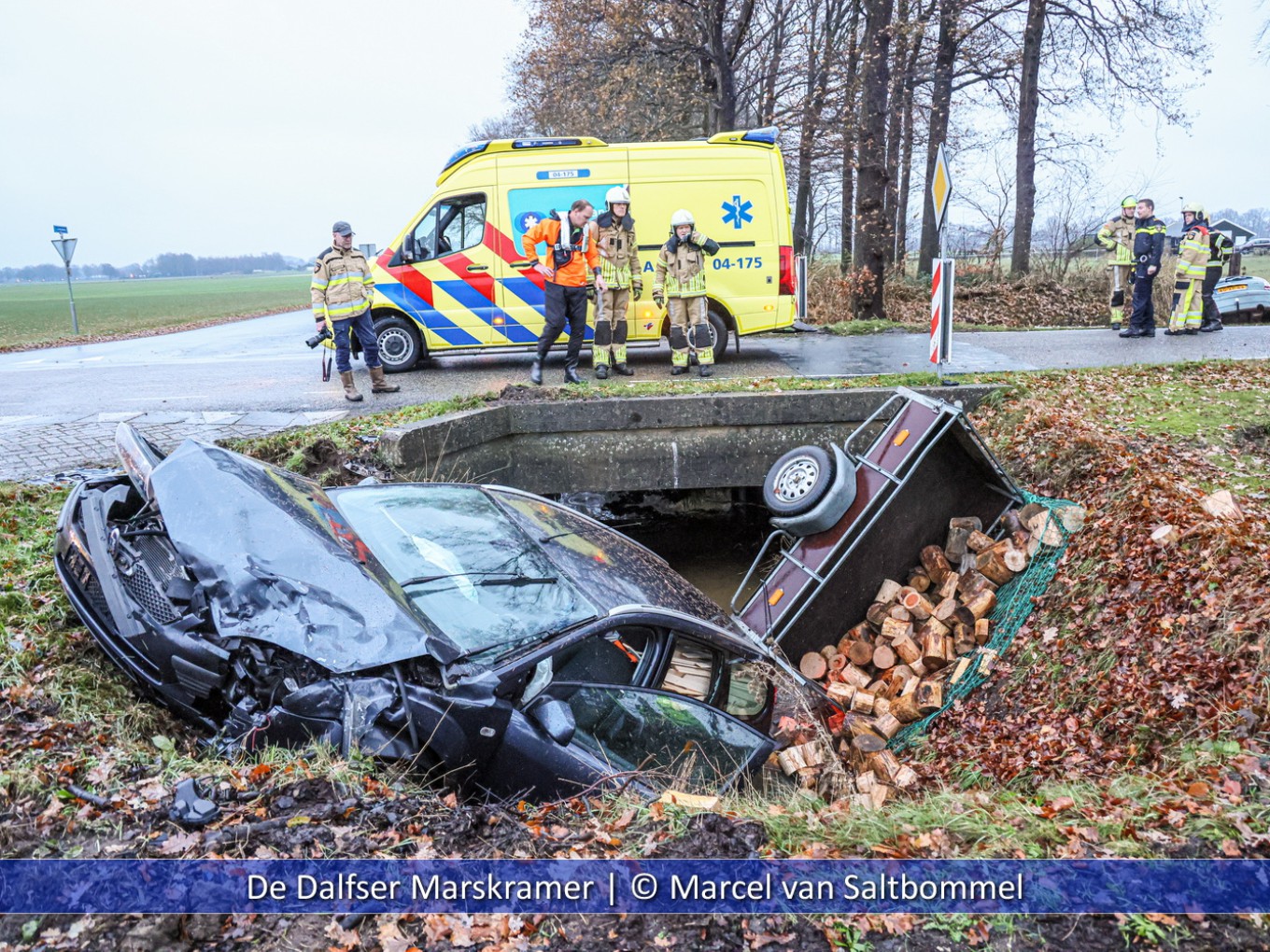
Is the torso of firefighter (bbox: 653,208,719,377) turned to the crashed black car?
yes

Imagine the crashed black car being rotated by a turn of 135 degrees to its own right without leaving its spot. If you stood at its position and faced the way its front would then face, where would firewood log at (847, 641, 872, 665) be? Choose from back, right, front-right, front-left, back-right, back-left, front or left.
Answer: front-right

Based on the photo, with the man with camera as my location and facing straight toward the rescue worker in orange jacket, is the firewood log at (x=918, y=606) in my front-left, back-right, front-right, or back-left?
front-right

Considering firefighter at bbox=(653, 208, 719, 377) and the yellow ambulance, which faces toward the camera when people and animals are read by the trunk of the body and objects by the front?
the firefighter

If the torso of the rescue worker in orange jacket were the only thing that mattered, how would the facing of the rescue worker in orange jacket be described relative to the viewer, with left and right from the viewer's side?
facing the viewer and to the right of the viewer

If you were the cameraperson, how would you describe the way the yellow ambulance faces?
facing to the left of the viewer

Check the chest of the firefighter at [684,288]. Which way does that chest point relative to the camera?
toward the camera

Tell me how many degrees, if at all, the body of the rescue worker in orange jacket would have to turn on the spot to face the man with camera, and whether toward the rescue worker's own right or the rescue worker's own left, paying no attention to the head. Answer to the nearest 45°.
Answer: approximately 135° to the rescue worker's own right

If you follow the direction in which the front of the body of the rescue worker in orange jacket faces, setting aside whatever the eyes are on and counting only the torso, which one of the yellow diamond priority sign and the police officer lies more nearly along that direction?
the yellow diamond priority sign

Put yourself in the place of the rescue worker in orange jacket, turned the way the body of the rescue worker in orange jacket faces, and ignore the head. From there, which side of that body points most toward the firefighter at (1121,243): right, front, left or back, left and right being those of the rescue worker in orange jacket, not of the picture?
left

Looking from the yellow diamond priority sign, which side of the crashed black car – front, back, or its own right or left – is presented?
back

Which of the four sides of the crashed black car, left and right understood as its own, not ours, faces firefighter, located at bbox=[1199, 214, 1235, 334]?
back

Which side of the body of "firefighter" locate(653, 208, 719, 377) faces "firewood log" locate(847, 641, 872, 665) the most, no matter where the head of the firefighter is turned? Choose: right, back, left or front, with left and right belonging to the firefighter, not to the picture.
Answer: front

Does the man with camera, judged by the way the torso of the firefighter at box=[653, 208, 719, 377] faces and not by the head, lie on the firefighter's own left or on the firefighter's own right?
on the firefighter's own right

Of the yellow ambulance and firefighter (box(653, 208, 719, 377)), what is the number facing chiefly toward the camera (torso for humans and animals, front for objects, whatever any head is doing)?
1

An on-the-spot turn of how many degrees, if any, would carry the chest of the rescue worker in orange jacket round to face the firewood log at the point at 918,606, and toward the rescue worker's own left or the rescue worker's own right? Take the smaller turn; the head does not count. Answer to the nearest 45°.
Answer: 0° — they already face it

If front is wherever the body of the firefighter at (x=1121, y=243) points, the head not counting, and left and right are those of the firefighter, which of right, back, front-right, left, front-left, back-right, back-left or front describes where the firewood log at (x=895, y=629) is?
front-right

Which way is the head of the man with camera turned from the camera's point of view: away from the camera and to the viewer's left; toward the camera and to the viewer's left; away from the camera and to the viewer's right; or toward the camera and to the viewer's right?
toward the camera and to the viewer's right
